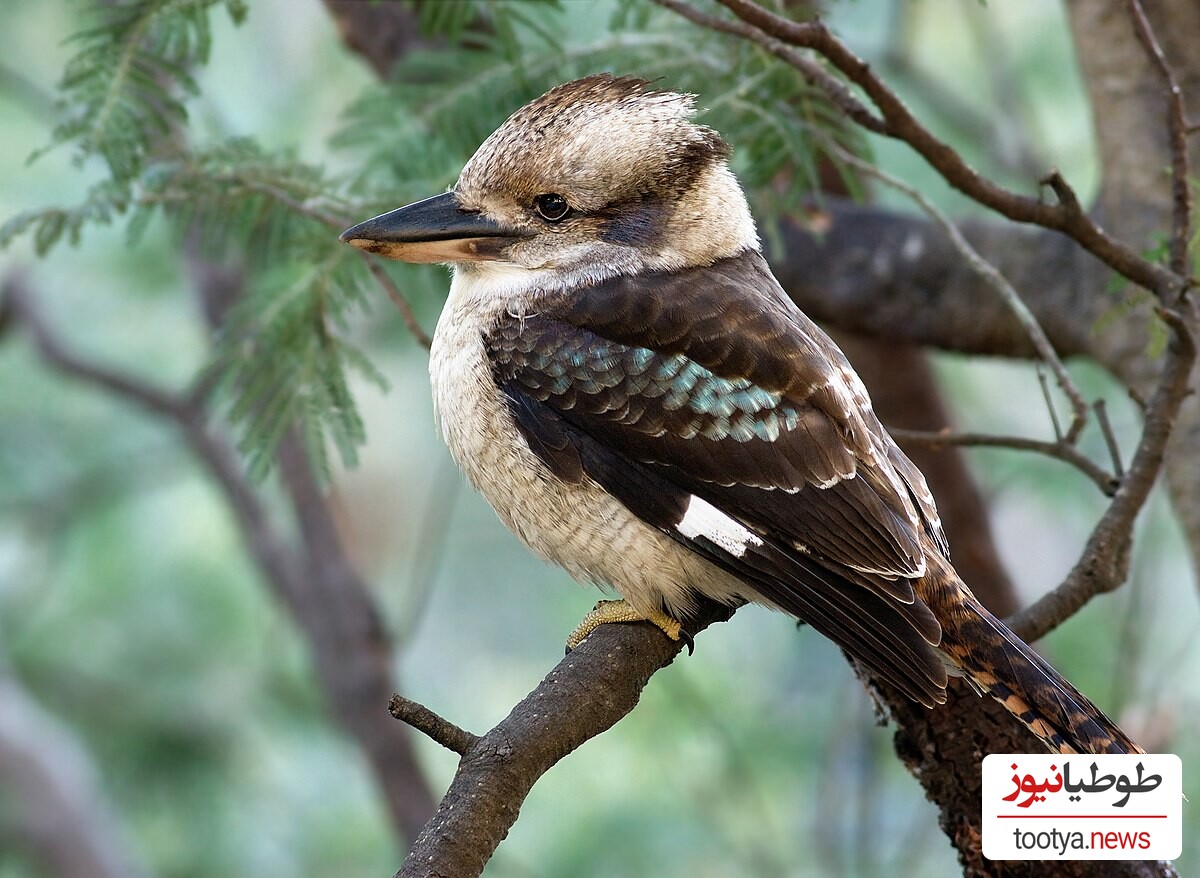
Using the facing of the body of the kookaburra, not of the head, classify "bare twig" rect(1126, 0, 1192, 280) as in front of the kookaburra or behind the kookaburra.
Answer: behind

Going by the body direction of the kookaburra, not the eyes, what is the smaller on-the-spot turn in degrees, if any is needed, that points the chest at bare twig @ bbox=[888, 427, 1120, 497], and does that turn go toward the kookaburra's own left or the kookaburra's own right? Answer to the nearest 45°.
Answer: approximately 135° to the kookaburra's own right

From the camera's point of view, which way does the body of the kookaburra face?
to the viewer's left

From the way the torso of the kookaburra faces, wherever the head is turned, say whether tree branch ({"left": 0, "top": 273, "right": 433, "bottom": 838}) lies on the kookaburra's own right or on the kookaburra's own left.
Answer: on the kookaburra's own right
